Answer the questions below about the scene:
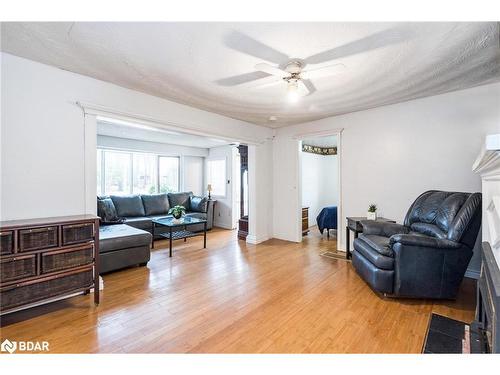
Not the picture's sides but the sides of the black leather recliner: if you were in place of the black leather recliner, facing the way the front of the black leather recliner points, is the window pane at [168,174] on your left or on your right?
on your right

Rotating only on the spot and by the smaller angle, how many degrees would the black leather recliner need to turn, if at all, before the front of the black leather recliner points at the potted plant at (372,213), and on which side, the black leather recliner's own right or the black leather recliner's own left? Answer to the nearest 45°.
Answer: approximately 90° to the black leather recliner's own right

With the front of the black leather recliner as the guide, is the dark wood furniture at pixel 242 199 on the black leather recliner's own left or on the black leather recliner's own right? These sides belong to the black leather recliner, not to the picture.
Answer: on the black leather recliner's own right

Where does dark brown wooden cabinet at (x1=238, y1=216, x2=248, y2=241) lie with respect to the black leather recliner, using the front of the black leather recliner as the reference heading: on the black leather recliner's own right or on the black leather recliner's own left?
on the black leather recliner's own right

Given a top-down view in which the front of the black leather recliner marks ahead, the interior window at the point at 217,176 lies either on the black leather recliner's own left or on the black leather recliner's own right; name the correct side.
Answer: on the black leather recliner's own right

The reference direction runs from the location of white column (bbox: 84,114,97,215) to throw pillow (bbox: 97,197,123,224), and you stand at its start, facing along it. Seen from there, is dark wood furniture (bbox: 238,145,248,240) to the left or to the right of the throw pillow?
right

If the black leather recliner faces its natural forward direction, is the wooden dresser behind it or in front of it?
in front

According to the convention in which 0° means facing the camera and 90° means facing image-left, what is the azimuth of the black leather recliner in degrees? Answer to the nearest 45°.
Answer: approximately 45°

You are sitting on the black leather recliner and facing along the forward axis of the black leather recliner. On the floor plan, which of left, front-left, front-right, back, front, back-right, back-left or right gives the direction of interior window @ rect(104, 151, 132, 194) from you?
front-right
